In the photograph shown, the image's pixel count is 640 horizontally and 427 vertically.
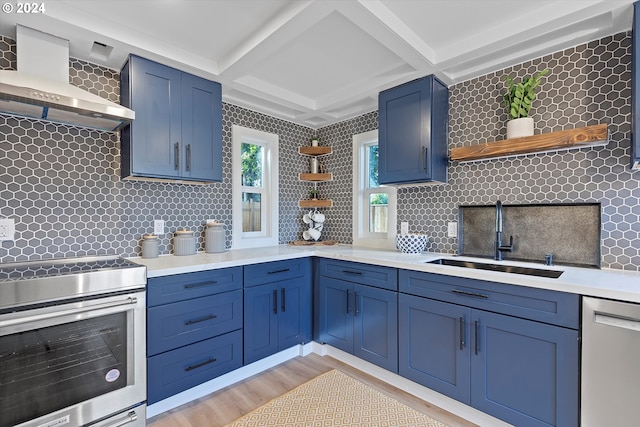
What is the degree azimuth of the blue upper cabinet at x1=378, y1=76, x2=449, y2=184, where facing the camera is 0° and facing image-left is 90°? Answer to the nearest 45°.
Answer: approximately 45°

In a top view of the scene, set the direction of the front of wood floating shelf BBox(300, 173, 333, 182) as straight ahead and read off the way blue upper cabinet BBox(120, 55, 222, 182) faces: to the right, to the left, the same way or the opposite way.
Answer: to the left

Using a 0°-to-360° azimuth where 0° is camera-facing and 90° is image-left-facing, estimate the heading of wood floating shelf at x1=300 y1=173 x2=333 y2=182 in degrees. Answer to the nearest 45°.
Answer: approximately 0°

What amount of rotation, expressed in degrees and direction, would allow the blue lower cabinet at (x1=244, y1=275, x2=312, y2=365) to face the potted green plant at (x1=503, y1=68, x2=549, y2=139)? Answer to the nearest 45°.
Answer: approximately 45° to its left

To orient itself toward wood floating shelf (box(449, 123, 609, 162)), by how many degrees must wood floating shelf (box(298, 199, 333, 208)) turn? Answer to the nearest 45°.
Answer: approximately 45° to its left

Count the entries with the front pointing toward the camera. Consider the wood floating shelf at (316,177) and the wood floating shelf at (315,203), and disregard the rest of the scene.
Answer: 2

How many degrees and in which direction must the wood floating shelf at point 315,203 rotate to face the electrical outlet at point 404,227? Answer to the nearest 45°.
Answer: approximately 45° to its left

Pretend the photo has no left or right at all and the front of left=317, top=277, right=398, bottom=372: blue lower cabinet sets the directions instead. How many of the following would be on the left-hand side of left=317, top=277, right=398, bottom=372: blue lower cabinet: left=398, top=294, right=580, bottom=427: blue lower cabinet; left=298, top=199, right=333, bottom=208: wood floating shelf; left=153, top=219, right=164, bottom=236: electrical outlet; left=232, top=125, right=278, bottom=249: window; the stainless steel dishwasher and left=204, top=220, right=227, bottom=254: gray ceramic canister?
2

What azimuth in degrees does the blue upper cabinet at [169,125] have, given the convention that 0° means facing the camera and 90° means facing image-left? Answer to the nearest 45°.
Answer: approximately 315°

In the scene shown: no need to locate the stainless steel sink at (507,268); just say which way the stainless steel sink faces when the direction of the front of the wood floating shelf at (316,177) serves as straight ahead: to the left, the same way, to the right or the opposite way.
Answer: to the right

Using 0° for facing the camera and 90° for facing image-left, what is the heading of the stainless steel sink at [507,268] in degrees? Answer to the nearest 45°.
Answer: approximately 45°

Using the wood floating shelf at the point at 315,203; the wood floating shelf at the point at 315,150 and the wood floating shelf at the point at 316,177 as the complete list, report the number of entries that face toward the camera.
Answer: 3

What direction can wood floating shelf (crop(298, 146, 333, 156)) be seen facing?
toward the camera

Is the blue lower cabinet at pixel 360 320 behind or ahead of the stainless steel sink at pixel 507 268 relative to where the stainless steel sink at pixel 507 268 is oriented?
ahead

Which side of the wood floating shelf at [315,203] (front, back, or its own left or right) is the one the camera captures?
front
